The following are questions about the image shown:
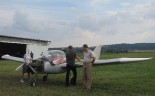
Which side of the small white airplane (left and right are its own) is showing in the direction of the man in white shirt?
left

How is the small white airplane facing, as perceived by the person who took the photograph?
facing the viewer and to the left of the viewer
